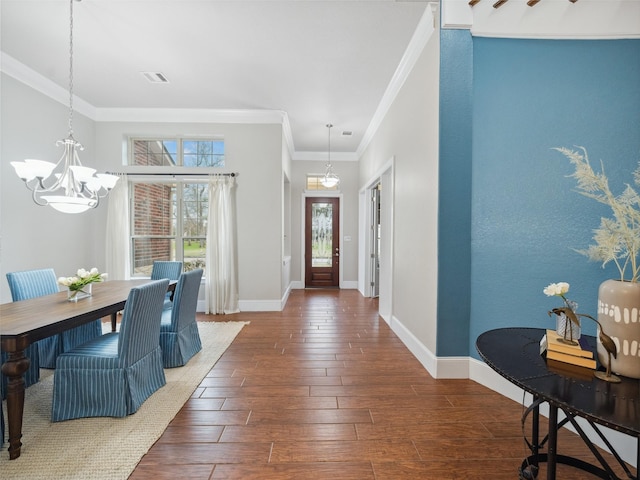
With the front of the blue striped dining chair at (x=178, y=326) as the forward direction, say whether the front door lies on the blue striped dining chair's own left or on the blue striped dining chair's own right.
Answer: on the blue striped dining chair's own right

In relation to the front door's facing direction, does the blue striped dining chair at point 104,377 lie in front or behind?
in front

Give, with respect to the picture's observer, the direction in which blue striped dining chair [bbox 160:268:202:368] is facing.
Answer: facing away from the viewer and to the left of the viewer

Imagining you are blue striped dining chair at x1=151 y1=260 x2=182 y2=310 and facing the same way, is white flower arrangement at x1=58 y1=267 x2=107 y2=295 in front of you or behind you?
in front

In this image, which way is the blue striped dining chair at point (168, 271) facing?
toward the camera

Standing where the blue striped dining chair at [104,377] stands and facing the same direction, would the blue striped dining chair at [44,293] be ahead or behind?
ahead

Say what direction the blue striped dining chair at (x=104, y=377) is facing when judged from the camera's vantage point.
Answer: facing away from the viewer and to the left of the viewer

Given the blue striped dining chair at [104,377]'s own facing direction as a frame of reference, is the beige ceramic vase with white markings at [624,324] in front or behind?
behind

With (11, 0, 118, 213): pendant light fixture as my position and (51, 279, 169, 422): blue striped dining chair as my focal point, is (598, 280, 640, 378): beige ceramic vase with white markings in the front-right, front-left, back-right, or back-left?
front-left

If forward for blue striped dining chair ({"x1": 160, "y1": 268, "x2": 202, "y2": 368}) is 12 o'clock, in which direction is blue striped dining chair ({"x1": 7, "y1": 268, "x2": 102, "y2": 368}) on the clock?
blue striped dining chair ({"x1": 7, "y1": 268, "x2": 102, "y2": 368}) is roughly at 11 o'clock from blue striped dining chair ({"x1": 160, "y1": 268, "x2": 202, "y2": 368}).

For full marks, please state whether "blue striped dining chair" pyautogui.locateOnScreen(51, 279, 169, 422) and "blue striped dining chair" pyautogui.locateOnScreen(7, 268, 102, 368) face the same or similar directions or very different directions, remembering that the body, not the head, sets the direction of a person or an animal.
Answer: very different directions
